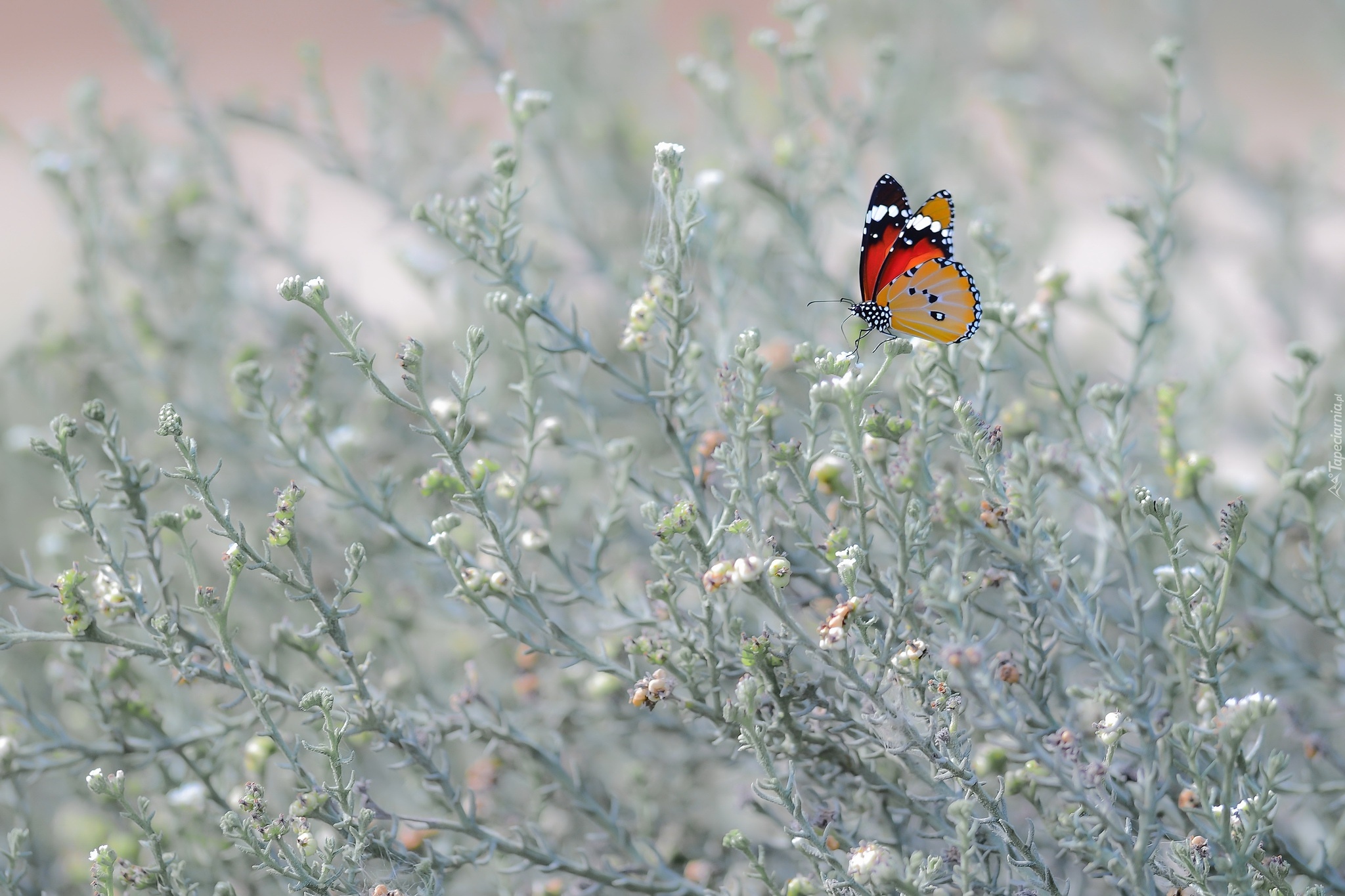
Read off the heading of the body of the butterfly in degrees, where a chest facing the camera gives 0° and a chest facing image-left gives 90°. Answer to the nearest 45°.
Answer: approximately 90°
